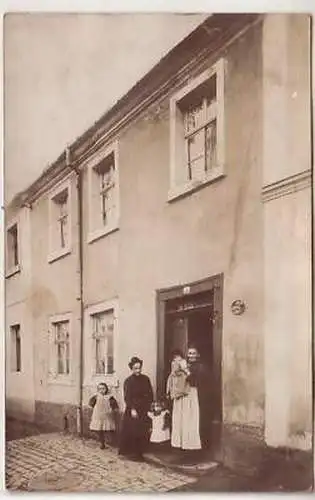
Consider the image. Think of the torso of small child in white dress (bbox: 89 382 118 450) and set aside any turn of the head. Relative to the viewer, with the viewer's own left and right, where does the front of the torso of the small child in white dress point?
facing the viewer

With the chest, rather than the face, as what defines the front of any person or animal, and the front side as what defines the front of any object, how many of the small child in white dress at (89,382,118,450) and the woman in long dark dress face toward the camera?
2

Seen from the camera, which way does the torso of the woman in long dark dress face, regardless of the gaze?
toward the camera
